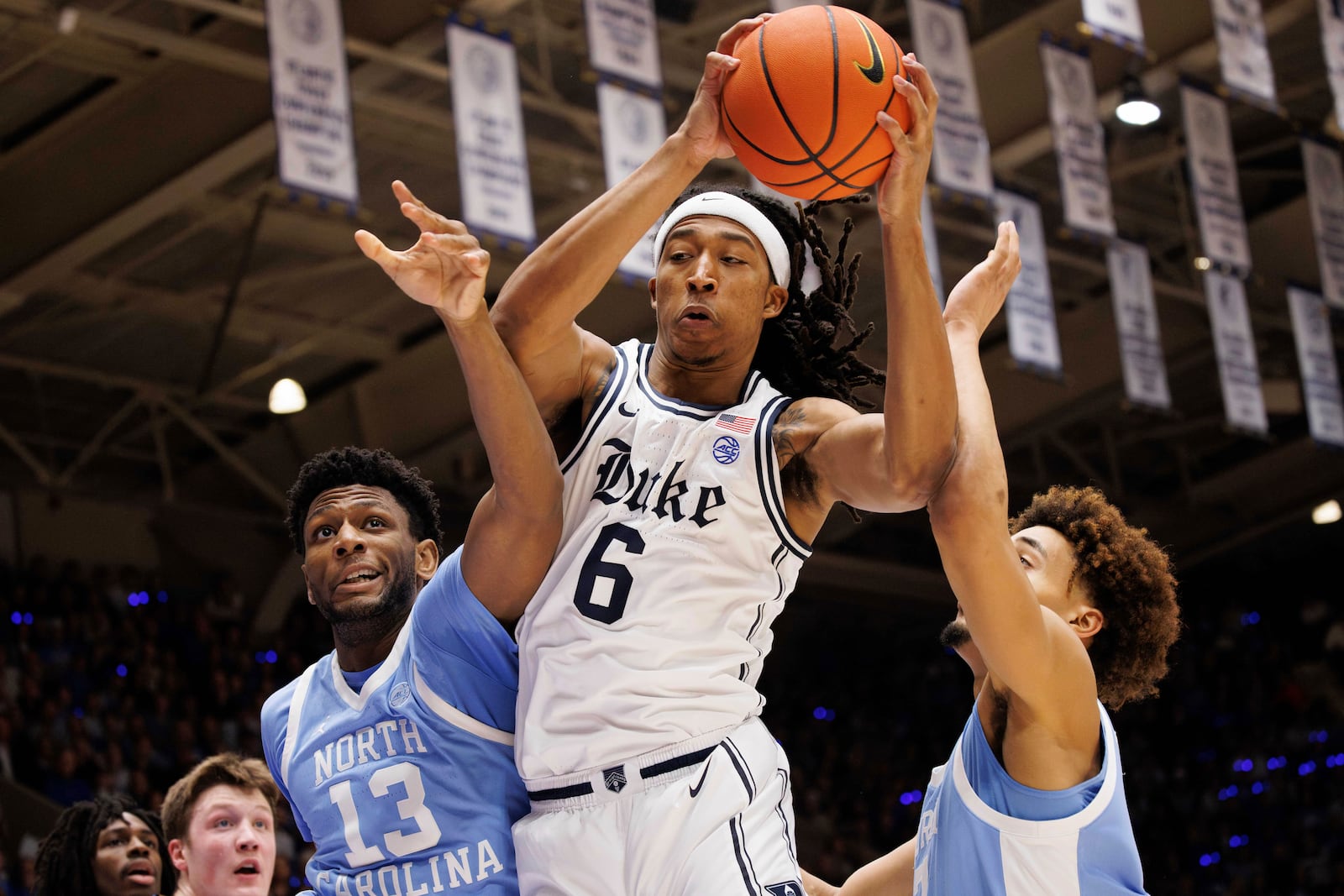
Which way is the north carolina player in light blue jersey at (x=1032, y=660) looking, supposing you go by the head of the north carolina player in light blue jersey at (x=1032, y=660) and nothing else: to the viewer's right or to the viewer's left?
to the viewer's left

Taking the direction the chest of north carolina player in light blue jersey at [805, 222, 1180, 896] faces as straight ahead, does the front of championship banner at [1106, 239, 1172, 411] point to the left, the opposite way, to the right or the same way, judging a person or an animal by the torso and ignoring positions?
to the left

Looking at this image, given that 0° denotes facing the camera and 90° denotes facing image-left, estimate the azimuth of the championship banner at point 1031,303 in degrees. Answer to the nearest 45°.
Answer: approximately 0°

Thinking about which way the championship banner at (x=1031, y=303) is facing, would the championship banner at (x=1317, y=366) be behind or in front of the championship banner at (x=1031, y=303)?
behind

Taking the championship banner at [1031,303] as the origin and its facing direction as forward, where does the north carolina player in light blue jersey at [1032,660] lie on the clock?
The north carolina player in light blue jersey is roughly at 12 o'clock from the championship banner.

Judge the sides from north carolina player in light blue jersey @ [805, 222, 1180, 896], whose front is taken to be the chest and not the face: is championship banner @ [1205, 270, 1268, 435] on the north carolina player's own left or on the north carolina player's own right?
on the north carolina player's own right

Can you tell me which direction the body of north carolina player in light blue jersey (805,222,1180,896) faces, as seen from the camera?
to the viewer's left

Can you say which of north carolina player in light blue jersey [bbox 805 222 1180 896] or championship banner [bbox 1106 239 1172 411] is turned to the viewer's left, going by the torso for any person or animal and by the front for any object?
the north carolina player in light blue jersey
